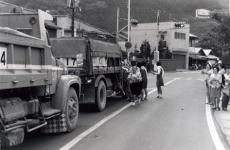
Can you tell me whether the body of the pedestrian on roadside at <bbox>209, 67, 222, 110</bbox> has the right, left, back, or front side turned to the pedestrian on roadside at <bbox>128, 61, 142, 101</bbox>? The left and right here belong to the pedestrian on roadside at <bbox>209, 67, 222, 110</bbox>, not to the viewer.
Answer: right

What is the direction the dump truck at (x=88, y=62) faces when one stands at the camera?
facing away from the viewer and to the right of the viewer

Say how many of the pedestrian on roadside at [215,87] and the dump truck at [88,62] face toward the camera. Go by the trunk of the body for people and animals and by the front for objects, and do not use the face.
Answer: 1

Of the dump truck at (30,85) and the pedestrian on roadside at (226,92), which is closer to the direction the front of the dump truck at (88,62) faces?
the pedestrian on roadside

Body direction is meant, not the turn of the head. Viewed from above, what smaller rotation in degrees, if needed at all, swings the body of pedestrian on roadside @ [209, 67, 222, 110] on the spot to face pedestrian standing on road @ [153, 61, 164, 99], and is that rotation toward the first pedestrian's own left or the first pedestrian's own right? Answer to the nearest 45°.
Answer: approximately 135° to the first pedestrian's own right

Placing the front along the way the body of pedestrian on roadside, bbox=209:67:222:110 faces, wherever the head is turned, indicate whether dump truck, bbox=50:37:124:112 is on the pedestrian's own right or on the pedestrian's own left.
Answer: on the pedestrian's own right
